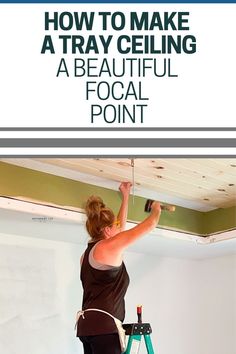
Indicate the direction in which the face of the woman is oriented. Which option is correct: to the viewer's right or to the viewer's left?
to the viewer's right

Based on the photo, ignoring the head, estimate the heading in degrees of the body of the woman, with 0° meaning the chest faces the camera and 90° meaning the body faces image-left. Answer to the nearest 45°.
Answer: approximately 225°
